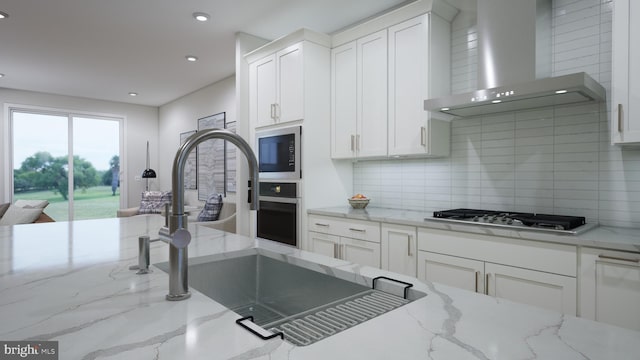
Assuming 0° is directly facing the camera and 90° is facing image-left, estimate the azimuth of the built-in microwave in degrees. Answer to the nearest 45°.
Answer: approximately 45°

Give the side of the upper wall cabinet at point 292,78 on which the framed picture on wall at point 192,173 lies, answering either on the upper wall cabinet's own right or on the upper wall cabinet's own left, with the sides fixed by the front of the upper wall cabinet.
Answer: on the upper wall cabinet's own right

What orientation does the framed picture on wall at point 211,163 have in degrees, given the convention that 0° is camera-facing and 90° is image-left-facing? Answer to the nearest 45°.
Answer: approximately 45°

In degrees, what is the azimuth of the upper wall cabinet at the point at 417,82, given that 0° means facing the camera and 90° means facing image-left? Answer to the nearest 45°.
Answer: approximately 45°

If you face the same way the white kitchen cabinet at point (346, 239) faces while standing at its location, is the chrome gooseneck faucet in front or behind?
in front

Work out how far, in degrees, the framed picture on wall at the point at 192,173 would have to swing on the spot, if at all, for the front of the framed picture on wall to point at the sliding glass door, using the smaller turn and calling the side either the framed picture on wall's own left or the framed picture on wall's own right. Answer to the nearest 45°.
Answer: approximately 90° to the framed picture on wall's own right

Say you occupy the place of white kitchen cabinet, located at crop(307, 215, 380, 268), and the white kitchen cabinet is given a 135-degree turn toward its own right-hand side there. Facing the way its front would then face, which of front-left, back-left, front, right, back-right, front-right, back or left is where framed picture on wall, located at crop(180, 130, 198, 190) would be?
front-left

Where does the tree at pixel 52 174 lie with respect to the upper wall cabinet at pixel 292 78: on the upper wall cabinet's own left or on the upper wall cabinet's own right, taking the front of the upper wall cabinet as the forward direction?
on the upper wall cabinet's own right

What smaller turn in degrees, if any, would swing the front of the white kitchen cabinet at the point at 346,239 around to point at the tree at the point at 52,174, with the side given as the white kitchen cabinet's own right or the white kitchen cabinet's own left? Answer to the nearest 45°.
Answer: approximately 90° to the white kitchen cabinet's own right
